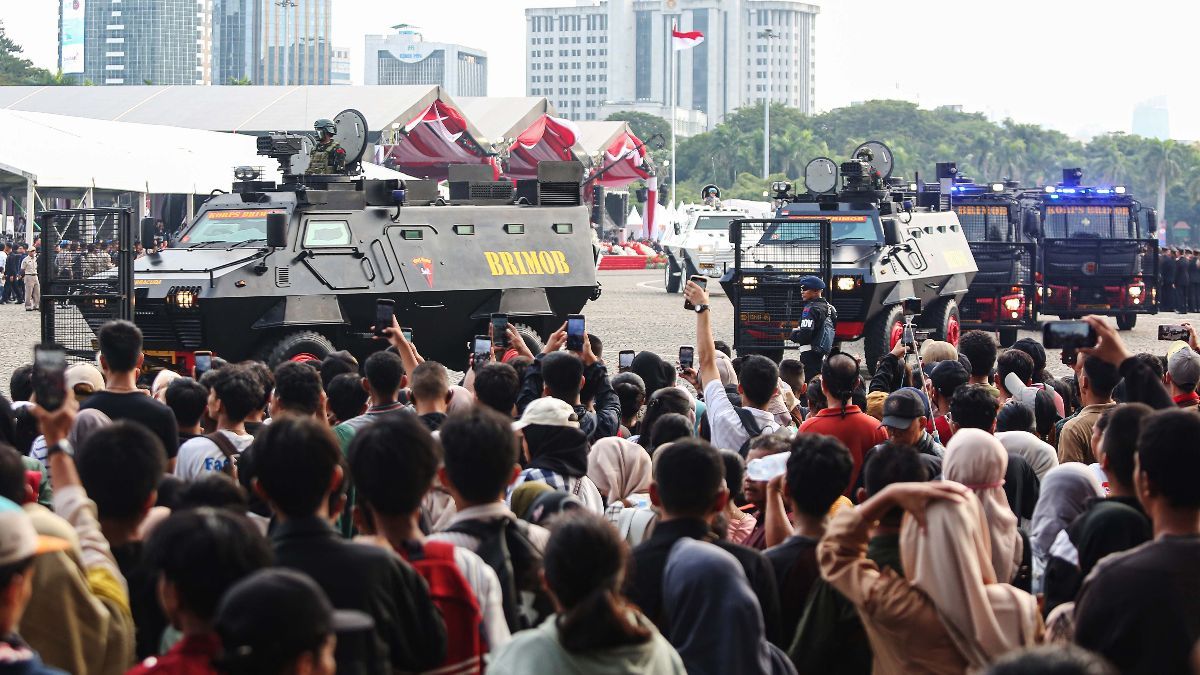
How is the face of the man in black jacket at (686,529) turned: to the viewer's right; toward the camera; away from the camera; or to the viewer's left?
away from the camera

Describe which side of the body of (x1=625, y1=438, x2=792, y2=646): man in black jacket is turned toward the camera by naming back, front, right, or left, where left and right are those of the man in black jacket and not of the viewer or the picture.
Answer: back

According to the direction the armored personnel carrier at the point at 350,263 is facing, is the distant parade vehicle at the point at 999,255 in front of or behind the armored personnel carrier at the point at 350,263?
behind

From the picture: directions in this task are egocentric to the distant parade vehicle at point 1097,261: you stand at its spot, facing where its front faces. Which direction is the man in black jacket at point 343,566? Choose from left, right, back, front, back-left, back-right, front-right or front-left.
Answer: front

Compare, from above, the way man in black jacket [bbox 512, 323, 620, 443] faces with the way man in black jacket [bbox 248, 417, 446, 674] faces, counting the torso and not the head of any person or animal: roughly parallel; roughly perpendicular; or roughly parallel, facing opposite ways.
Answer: roughly parallel

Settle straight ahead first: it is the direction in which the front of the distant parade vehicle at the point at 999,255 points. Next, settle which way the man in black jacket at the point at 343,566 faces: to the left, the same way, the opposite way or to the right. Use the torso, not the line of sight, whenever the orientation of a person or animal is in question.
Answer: the opposite way

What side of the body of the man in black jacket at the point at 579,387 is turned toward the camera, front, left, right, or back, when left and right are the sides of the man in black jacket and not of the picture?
back

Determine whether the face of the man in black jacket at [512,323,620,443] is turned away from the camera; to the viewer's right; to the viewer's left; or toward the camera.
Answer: away from the camera

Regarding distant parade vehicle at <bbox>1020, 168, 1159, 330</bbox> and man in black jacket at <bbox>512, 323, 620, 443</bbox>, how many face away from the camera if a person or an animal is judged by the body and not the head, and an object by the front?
1

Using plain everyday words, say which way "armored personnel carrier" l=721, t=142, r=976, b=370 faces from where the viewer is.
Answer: facing the viewer and to the left of the viewer

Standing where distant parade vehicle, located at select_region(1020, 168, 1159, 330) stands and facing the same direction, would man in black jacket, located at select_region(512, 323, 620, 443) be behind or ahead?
ahead

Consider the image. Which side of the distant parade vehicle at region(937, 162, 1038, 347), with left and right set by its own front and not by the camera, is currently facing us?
front

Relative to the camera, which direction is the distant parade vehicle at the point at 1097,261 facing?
toward the camera

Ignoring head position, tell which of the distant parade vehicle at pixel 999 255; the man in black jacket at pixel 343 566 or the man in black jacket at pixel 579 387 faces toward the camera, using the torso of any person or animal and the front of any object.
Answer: the distant parade vehicle

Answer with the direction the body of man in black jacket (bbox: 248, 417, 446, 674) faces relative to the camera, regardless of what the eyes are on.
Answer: away from the camera

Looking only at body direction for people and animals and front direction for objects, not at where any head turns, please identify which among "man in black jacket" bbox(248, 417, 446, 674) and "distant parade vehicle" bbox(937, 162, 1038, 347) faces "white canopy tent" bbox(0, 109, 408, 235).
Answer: the man in black jacket

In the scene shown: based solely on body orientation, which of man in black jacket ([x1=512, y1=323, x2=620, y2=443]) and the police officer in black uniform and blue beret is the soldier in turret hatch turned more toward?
the man in black jacket
